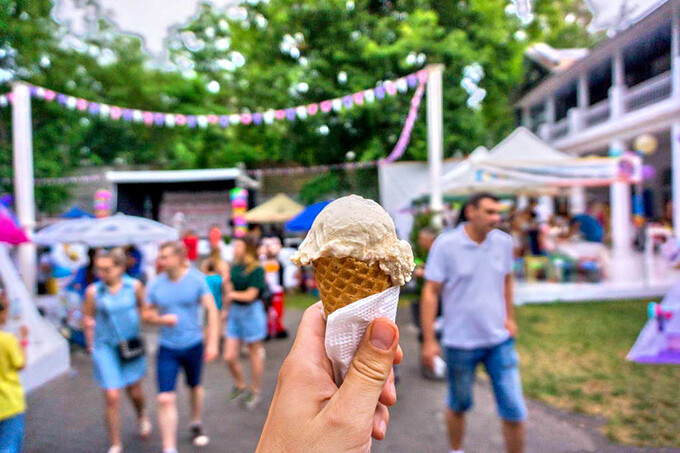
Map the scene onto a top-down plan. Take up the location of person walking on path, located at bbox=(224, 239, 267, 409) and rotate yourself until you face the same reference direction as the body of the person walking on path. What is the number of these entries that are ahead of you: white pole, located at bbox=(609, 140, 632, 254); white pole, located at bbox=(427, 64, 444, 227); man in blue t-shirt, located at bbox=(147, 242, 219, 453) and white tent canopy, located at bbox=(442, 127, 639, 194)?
1

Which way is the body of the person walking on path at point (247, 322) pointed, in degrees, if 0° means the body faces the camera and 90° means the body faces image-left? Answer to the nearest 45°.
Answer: approximately 45°

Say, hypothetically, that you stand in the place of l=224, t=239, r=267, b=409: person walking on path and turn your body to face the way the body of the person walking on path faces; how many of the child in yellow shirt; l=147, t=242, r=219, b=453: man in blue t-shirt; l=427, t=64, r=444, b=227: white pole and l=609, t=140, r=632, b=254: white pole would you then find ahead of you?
2

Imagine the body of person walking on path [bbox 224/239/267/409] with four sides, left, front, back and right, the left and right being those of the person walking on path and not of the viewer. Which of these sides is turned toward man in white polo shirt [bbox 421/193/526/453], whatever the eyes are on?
left

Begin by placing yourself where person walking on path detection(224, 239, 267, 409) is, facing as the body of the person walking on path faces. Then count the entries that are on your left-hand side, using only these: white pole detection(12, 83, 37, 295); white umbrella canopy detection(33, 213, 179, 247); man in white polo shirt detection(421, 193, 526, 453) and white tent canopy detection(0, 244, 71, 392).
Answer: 1

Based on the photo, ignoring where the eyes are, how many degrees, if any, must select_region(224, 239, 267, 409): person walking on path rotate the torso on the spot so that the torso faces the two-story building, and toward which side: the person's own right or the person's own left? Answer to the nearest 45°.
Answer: approximately 180°

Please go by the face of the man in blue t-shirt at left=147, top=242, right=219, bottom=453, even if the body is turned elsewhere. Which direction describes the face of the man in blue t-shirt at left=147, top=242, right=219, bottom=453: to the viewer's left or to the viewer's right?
to the viewer's left

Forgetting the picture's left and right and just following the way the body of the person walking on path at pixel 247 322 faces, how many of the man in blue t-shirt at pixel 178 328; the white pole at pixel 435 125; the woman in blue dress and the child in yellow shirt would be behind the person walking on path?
1

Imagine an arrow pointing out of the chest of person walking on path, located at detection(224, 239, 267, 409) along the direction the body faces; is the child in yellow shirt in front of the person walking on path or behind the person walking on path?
in front

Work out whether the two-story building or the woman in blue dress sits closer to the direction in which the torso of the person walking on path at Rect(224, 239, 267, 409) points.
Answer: the woman in blue dress
